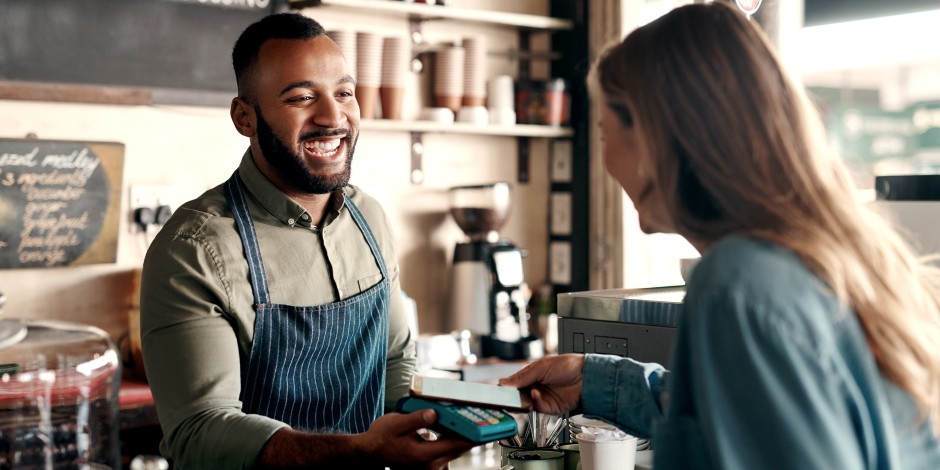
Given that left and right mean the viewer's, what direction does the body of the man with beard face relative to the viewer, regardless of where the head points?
facing the viewer and to the right of the viewer

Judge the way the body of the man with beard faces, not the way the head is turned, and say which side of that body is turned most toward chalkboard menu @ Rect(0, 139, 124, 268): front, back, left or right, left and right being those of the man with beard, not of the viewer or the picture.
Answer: back

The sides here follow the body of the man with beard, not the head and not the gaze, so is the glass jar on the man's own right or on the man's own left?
on the man's own right

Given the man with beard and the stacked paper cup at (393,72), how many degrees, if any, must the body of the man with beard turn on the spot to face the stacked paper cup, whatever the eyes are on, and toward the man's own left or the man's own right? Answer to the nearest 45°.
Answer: approximately 135° to the man's own left

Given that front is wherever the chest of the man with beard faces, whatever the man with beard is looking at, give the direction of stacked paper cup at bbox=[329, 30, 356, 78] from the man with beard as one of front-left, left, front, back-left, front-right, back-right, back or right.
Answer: back-left

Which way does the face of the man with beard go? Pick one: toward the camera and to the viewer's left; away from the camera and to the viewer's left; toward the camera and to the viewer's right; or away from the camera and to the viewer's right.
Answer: toward the camera and to the viewer's right
